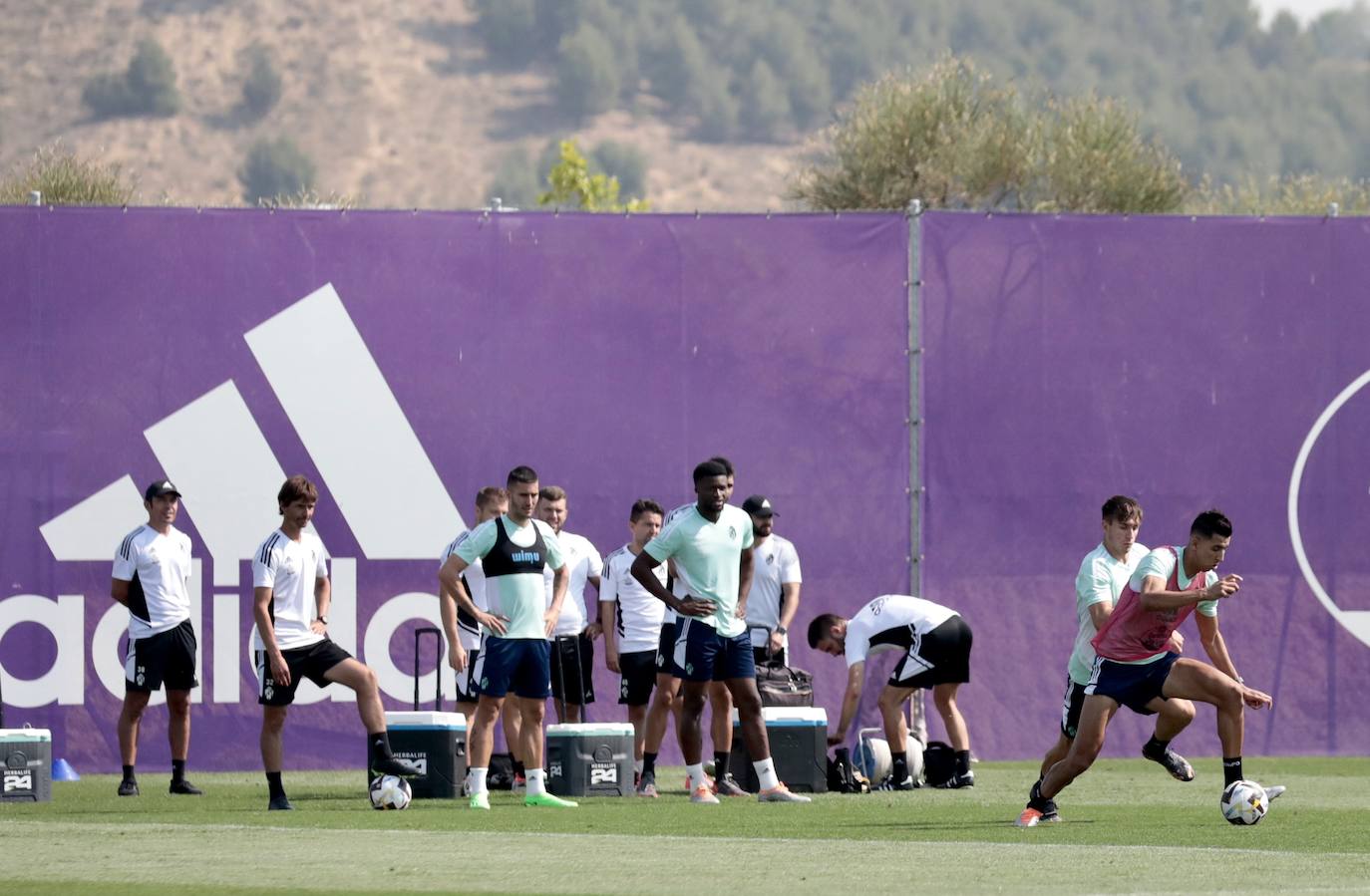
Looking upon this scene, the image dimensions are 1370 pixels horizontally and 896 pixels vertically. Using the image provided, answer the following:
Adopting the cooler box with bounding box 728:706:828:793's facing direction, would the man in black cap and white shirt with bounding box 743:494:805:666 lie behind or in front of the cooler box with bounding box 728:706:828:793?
behind

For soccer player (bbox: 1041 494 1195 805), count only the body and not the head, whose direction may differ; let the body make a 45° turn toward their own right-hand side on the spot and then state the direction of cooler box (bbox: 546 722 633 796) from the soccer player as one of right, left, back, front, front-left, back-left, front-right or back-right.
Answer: right

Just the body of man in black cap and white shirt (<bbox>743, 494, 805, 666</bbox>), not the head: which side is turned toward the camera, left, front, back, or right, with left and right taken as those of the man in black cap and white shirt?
front

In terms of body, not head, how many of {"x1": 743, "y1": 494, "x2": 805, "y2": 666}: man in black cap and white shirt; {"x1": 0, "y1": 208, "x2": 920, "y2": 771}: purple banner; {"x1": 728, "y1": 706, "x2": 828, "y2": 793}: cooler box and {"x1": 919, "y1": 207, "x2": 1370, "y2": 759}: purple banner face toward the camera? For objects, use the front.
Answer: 4

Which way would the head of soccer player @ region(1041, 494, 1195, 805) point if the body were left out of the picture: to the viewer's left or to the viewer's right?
to the viewer's right

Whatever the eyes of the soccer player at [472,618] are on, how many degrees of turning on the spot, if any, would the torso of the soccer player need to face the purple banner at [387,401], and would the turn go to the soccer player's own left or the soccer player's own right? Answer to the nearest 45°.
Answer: approximately 135° to the soccer player's own left

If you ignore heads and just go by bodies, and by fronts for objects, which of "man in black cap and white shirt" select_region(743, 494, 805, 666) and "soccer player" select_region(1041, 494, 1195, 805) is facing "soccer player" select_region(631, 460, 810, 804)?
"man in black cap and white shirt" select_region(743, 494, 805, 666)

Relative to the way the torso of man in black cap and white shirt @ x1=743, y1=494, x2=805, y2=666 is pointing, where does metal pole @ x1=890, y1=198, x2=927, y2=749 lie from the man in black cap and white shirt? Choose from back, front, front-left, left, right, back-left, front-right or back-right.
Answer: back-left

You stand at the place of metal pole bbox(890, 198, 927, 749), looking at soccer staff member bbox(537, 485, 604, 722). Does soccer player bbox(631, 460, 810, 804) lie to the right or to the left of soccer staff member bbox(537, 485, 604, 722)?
left

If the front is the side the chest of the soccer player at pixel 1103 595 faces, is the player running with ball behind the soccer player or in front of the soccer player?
in front

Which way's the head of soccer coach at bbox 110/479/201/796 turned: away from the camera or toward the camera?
toward the camera

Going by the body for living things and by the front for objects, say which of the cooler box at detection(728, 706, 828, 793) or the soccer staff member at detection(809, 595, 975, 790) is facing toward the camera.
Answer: the cooler box

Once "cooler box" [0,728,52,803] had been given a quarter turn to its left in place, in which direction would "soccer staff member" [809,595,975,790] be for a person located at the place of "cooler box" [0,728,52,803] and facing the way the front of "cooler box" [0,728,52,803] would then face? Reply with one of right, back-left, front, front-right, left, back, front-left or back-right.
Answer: front

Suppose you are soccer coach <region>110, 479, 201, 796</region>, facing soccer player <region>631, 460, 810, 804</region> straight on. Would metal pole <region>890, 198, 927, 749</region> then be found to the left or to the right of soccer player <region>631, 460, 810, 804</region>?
left

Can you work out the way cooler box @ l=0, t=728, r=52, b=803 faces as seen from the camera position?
facing the viewer

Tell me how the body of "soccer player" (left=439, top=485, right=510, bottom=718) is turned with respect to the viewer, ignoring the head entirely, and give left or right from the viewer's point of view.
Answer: facing the viewer and to the right of the viewer
